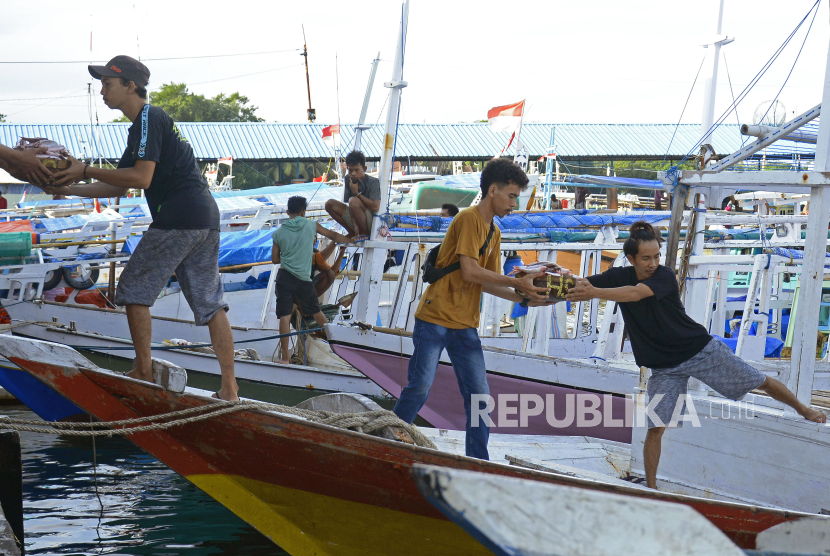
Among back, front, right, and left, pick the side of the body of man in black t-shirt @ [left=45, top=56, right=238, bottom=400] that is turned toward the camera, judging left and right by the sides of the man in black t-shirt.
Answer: left

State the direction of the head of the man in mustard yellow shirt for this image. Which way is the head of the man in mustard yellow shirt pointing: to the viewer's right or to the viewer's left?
to the viewer's right

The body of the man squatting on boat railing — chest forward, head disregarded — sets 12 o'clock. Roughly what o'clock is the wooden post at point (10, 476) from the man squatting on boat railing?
The wooden post is roughly at 11 o'clock from the man squatting on boat railing.

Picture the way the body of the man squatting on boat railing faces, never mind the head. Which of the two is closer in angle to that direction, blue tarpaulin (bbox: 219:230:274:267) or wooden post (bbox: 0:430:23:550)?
the wooden post

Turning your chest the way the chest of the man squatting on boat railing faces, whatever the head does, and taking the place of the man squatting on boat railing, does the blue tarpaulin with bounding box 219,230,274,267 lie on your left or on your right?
on your right

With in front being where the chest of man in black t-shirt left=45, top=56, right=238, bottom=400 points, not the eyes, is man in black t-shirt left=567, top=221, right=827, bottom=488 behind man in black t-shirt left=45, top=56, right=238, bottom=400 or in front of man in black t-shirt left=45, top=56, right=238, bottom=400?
behind

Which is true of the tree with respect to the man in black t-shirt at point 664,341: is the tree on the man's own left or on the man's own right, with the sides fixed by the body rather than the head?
on the man's own right
